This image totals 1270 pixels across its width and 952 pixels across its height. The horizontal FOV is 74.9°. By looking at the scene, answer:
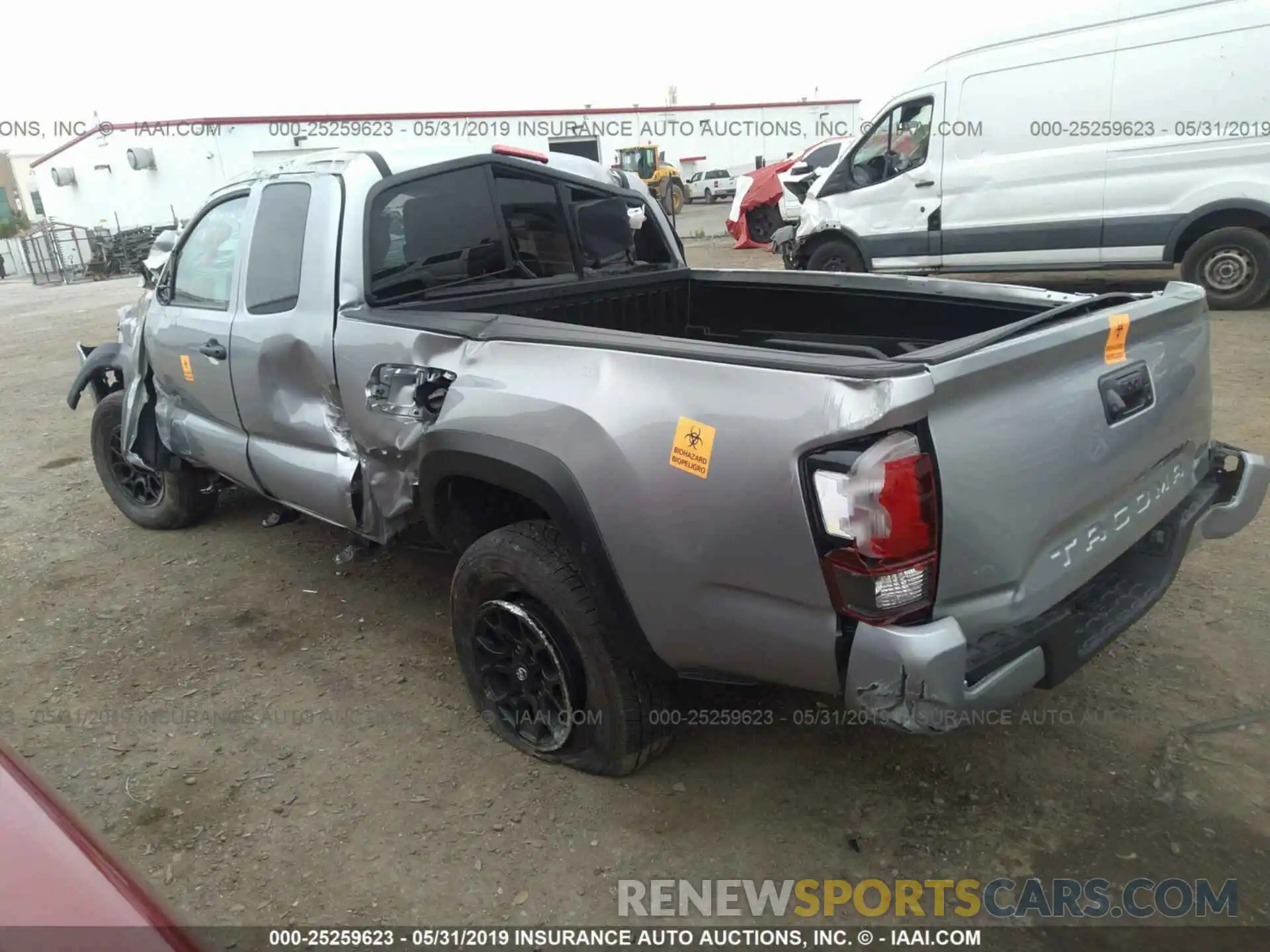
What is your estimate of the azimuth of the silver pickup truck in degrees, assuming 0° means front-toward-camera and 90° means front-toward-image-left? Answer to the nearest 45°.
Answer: approximately 135°

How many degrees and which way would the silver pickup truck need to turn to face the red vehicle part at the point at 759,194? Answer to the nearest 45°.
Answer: approximately 45° to its right

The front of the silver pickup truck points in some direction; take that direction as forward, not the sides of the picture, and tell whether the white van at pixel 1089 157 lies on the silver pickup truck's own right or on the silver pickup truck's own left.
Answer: on the silver pickup truck's own right

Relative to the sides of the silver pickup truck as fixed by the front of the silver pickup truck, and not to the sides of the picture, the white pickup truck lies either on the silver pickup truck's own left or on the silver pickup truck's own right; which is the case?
on the silver pickup truck's own right

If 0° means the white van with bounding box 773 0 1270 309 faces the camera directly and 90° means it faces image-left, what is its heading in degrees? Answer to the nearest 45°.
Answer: approximately 90°
